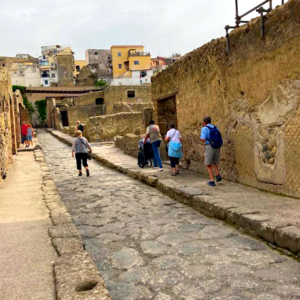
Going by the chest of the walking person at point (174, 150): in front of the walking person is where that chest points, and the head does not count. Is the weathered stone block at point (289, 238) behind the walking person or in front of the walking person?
behind

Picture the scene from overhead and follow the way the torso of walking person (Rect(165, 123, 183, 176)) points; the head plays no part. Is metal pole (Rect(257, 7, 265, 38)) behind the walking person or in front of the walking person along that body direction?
behind

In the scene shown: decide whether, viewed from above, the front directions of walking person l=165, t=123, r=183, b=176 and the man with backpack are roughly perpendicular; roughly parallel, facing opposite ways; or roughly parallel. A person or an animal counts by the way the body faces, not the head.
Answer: roughly parallel

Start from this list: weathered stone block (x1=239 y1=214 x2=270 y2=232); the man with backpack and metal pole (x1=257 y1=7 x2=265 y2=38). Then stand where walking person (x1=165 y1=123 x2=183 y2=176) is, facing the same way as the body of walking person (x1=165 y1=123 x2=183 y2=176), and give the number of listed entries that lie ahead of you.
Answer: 0

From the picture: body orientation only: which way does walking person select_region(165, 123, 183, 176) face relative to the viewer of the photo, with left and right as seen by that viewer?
facing away from the viewer and to the left of the viewer

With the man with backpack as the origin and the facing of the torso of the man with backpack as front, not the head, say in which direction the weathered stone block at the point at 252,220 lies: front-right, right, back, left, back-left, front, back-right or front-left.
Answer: back-left

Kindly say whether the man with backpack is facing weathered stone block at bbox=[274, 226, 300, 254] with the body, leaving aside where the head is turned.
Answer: no

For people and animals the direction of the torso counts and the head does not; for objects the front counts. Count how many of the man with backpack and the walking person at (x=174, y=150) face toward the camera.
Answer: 0

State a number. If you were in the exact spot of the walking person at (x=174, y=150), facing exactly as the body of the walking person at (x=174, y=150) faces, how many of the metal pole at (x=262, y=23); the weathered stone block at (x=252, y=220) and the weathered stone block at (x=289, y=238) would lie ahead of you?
0

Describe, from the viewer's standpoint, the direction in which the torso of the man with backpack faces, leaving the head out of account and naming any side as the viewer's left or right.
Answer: facing away from the viewer and to the left of the viewer
